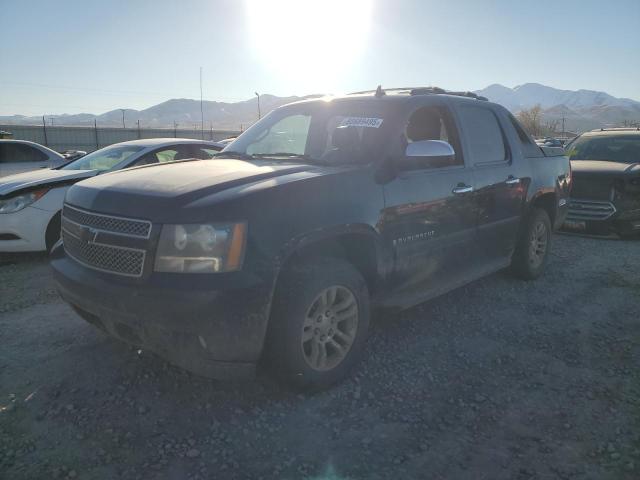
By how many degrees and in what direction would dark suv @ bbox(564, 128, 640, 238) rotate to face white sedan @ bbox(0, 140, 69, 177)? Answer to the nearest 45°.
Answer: approximately 45° to its right

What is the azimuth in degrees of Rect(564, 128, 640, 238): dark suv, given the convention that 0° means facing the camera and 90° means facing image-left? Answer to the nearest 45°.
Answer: approximately 45°

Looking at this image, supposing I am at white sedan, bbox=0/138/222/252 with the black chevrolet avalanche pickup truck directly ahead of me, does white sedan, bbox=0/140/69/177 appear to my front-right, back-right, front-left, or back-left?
back-left

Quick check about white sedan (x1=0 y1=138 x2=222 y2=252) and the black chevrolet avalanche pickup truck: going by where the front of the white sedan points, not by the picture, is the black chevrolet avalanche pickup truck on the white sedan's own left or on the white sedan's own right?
on the white sedan's own left

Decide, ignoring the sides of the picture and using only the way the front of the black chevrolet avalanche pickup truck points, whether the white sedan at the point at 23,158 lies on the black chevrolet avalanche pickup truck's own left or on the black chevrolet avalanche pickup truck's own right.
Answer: on the black chevrolet avalanche pickup truck's own right

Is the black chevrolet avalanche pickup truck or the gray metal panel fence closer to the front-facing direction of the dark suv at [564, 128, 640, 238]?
the black chevrolet avalanche pickup truck

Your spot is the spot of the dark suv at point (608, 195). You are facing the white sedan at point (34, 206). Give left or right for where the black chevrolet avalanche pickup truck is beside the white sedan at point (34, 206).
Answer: left
